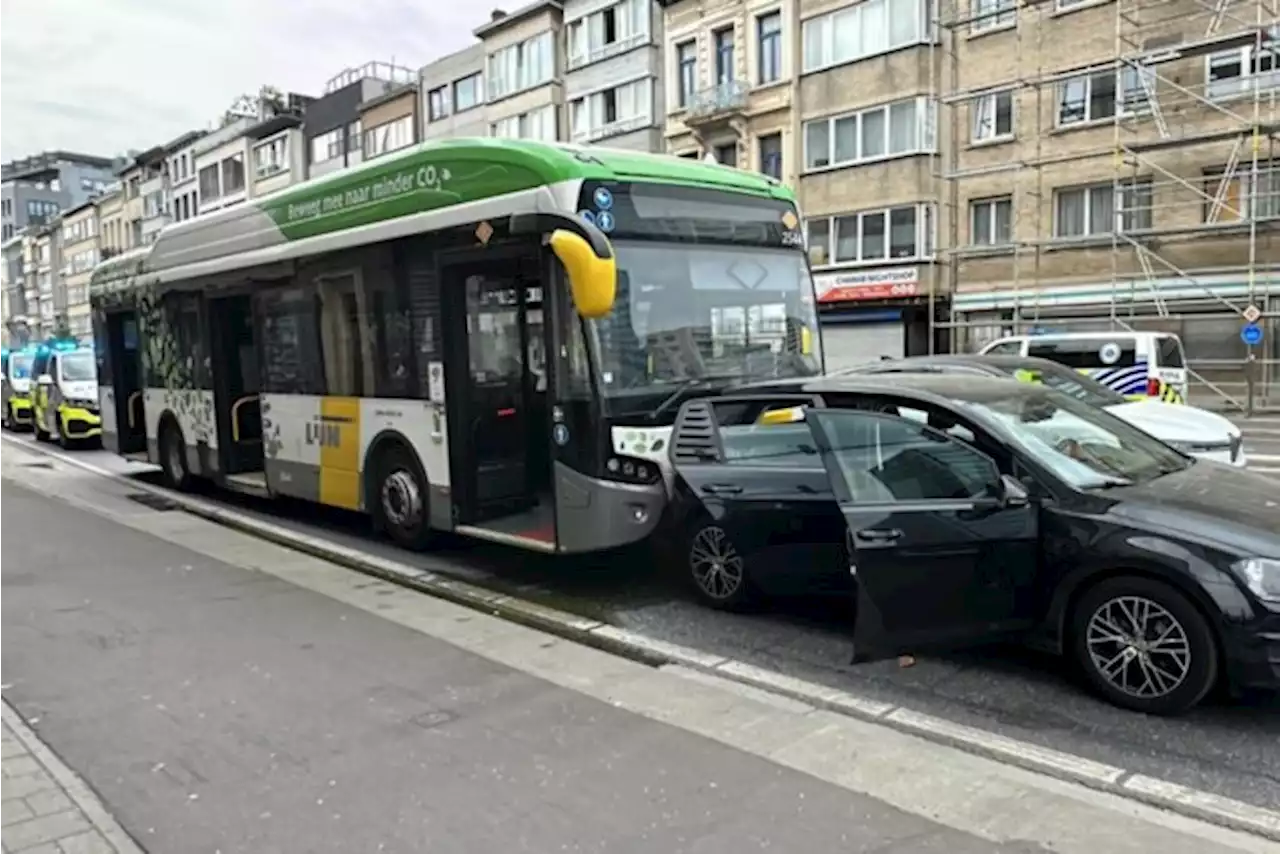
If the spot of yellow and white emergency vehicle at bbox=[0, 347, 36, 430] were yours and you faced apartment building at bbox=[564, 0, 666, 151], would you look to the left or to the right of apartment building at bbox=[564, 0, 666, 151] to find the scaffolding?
right

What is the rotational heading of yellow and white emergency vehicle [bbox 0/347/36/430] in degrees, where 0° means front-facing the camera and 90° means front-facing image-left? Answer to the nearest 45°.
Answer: approximately 315°

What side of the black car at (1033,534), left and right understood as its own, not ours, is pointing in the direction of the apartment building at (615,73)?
back

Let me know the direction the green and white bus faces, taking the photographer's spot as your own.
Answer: facing the viewer and to the right of the viewer

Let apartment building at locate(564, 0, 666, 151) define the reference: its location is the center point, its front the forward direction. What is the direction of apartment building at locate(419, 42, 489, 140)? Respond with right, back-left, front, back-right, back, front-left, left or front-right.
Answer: right

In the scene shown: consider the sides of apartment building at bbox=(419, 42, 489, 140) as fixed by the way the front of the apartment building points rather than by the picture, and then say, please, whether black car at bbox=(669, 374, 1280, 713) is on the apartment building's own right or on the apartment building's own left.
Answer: on the apartment building's own left

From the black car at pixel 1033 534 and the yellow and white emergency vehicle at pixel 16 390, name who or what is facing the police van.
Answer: the yellow and white emergency vehicle

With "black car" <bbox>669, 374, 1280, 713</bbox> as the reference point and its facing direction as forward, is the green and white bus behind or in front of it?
behind

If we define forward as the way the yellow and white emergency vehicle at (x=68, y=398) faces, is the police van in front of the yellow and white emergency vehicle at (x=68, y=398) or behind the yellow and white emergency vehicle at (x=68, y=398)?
in front

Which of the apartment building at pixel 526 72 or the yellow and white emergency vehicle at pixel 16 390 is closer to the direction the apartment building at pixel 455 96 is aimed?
the yellow and white emergency vehicle

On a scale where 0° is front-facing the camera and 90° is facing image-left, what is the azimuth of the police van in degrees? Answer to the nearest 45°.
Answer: approximately 135°

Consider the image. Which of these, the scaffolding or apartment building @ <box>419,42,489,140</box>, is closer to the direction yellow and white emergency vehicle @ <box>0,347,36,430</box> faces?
the scaffolding

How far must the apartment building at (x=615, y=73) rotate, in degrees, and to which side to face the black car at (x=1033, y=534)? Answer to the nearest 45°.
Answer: approximately 45° to its left

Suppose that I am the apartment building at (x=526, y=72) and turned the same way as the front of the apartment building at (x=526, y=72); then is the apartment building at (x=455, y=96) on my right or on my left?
on my right
